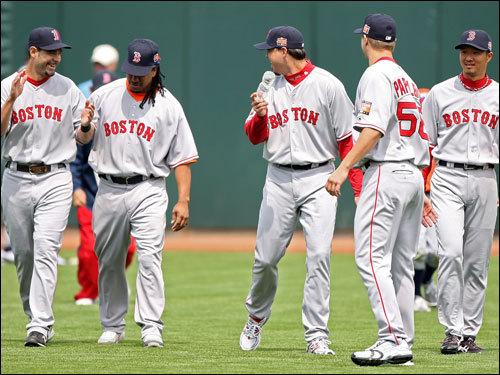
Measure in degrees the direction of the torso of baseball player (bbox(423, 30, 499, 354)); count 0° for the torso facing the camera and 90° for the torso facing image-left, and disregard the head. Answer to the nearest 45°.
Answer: approximately 0°

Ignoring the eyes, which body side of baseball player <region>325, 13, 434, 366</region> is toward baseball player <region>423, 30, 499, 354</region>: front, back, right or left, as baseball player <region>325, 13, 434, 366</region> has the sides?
right

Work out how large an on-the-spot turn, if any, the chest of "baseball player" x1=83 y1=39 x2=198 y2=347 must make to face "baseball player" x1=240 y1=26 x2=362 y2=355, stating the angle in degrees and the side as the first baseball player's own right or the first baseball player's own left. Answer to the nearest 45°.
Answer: approximately 90° to the first baseball player's own left

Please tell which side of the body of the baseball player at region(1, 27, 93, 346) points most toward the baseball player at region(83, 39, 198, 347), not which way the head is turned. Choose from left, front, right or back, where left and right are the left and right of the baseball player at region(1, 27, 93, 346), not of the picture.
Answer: left

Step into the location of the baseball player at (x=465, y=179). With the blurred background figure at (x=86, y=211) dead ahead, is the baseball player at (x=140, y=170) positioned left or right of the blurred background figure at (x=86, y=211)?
left

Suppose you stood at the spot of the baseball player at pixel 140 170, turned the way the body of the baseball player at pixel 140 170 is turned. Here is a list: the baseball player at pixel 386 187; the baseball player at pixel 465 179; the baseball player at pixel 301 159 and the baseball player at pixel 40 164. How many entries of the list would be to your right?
1

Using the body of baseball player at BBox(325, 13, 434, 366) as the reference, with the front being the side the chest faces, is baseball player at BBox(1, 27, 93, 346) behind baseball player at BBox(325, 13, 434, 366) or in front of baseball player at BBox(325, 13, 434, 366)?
in front
